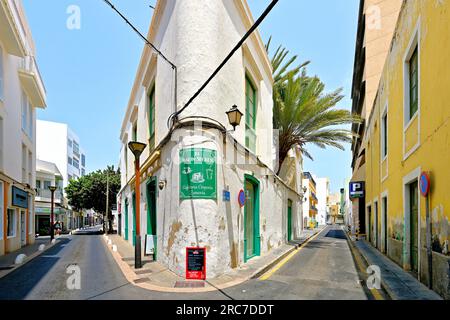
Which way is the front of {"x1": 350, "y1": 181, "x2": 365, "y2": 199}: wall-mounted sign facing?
toward the camera

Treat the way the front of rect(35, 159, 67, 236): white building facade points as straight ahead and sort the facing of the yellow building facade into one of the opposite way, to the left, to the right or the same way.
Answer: the opposite way

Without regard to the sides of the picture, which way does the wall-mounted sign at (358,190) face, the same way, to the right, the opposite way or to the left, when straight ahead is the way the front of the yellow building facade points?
to the left

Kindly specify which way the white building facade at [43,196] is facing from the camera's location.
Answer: facing the viewer and to the right of the viewer

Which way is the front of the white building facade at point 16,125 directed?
to the viewer's right
